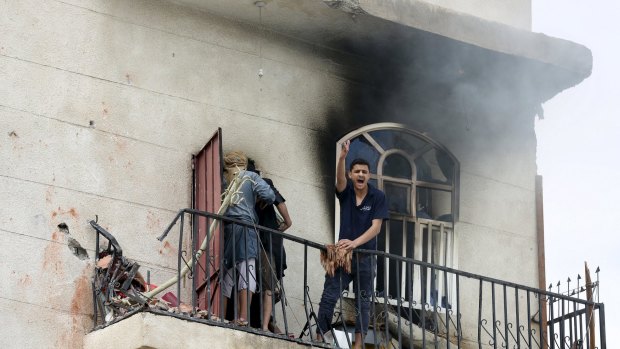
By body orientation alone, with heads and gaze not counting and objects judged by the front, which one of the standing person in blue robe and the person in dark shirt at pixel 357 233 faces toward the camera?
the person in dark shirt

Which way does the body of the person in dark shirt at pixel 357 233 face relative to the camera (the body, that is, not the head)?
toward the camera

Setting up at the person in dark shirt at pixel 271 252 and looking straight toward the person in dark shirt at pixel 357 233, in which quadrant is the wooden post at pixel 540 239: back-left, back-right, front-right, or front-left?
front-left

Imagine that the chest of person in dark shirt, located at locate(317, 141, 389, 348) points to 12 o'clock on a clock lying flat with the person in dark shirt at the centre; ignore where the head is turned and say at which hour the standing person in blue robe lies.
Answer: The standing person in blue robe is roughly at 2 o'clock from the person in dark shirt.

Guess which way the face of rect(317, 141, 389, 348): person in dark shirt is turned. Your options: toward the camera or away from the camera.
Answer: toward the camera

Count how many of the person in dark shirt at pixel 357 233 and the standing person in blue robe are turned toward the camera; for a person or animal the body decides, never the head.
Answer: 1

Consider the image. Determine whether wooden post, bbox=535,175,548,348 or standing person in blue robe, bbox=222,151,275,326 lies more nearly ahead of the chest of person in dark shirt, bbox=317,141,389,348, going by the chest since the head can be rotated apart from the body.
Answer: the standing person in blue robe

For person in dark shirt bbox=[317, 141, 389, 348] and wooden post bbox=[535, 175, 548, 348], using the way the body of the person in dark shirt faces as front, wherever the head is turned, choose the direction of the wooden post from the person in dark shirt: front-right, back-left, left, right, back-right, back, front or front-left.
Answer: back-left

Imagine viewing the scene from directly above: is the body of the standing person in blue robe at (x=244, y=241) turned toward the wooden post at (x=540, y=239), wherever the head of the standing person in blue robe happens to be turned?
no

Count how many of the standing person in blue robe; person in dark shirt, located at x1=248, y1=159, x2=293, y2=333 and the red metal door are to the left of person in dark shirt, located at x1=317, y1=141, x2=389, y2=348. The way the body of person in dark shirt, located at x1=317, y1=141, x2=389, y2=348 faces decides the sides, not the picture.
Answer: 0

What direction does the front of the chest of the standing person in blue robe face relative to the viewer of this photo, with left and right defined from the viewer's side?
facing away from the viewer and to the left of the viewer

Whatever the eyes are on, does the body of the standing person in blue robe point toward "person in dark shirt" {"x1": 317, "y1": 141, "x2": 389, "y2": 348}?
no
